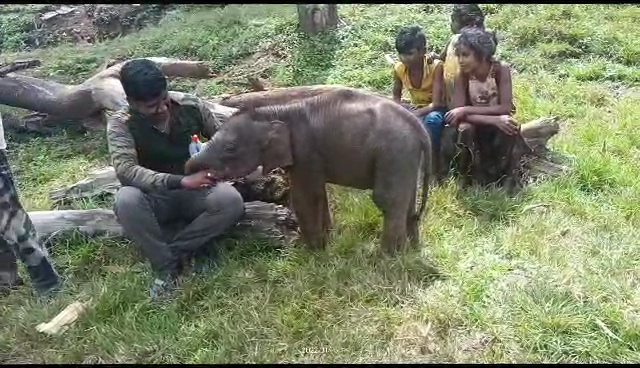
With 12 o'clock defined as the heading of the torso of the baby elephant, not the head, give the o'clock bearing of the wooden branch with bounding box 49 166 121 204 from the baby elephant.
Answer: The wooden branch is roughly at 1 o'clock from the baby elephant.

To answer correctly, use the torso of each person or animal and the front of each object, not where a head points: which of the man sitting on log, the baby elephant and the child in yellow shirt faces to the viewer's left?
the baby elephant

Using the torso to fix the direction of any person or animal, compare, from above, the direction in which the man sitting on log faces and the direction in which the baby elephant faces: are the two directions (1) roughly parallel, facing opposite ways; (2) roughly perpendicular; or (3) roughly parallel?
roughly perpendicular

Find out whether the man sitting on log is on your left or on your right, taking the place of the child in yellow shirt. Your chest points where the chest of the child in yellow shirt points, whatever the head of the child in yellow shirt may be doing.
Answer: on your right

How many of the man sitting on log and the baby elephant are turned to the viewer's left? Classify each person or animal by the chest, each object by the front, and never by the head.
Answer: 1

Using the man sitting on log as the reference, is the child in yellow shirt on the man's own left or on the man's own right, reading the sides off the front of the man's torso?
on the man's own left

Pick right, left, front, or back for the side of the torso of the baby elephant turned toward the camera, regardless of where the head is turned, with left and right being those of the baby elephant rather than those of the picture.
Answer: left

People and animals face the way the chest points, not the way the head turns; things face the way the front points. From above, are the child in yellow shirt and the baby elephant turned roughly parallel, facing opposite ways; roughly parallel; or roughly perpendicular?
roughly perpendicular

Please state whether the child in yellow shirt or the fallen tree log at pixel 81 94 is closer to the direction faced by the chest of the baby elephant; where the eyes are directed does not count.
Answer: the fallen tree log

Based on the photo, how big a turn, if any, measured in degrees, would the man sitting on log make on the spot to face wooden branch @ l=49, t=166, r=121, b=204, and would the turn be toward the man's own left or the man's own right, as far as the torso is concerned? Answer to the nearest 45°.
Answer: approximately 135° to the man's own right
